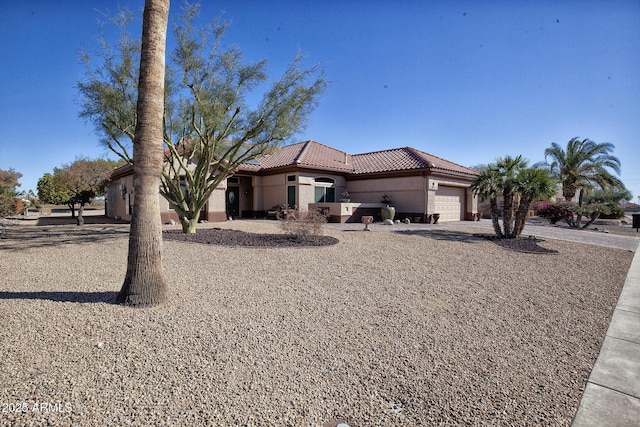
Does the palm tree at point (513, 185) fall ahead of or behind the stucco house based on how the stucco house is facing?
ahead

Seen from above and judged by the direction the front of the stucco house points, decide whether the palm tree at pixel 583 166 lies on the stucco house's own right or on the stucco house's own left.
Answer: on the stucco house's own left

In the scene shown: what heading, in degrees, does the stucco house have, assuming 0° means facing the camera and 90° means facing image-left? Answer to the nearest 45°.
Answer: approximately 315°

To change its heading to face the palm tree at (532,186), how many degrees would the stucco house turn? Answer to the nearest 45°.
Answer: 0° — it already faces it

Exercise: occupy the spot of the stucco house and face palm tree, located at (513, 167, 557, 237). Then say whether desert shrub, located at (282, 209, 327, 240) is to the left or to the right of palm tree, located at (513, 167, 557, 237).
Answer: right
